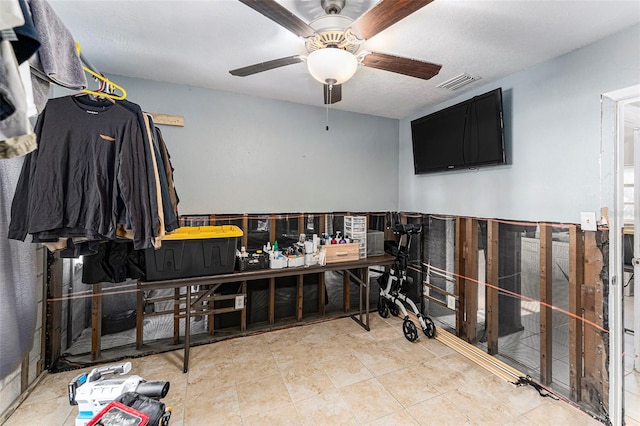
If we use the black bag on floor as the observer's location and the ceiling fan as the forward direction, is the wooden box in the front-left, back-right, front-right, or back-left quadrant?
front-left

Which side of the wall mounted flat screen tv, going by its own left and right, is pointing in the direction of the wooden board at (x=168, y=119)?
front

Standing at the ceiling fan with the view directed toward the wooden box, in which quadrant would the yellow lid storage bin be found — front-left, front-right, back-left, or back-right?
front-left

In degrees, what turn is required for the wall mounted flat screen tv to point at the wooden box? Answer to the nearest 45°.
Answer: approximately 45° to its right

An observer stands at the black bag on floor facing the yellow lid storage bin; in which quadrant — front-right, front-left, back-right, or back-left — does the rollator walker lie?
front-right

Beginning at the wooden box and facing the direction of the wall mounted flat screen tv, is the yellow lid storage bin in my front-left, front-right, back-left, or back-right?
back-right

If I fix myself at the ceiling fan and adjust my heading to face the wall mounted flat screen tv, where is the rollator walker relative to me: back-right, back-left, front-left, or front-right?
front-left

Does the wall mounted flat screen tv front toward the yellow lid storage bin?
yes

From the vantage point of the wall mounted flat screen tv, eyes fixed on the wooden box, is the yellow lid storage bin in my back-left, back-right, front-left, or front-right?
front-left

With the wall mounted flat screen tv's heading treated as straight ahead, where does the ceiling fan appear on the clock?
The ceiling fan is roughly at 11 o'clock from the wall mounted flat screen tv.

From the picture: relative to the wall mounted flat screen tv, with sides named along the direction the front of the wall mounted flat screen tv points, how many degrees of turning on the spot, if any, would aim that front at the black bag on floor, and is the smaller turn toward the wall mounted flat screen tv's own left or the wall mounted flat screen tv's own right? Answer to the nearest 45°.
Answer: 0° — it already faces it

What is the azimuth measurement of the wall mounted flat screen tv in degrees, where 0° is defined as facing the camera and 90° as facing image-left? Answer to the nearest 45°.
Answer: approximately 45°
